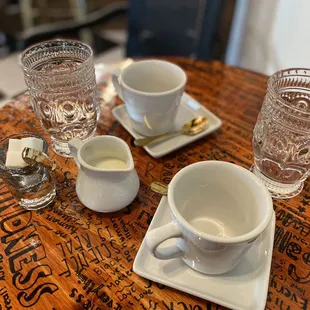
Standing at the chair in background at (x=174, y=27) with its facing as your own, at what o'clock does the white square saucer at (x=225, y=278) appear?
The white square saucer is roughly at 12 o'clock from the chair in background.

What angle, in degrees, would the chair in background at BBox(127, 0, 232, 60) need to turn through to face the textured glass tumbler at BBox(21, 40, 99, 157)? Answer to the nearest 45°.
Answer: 0° — it already faces it

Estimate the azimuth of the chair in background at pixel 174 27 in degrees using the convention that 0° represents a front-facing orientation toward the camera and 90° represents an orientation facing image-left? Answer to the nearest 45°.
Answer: approximately 0°

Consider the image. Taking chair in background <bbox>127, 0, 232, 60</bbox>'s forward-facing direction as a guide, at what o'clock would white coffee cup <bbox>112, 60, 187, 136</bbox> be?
The white coffee cup is roughly at 12 o'clock from the chair in background.
